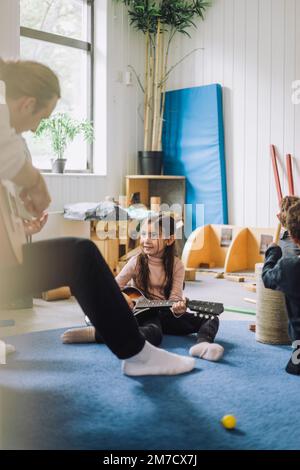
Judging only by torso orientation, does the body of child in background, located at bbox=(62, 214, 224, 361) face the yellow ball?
yes

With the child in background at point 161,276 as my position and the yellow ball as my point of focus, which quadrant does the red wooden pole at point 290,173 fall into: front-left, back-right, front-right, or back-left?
back-left

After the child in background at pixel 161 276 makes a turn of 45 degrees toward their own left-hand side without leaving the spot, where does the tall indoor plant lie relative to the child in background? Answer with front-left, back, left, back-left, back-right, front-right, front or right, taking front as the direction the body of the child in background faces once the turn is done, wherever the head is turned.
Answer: back-left

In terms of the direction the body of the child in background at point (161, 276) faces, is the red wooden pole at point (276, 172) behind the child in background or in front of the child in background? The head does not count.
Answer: behind

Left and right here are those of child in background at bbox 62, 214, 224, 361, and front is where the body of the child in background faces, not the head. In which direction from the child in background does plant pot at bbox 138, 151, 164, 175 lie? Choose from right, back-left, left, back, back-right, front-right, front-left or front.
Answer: back

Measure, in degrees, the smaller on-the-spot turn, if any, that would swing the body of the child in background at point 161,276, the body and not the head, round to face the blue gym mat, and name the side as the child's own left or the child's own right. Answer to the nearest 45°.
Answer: approximately 180°

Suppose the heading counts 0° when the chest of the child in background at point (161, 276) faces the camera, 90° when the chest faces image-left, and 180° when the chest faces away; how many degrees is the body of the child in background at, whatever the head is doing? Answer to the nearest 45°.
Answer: approximately 0°

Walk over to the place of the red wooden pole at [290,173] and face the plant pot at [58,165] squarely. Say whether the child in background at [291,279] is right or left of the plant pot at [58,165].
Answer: left
